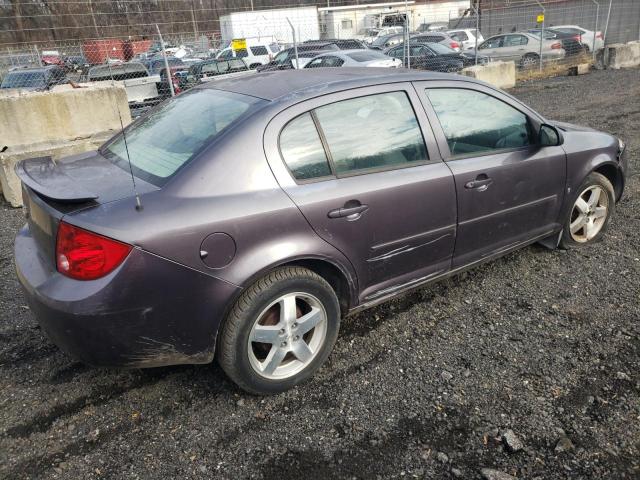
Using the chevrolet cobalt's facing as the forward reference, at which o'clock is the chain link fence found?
The chain link fence is roughly at 10 o'clock from the chevrolet cobalt.

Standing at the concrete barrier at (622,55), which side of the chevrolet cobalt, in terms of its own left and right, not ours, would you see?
front

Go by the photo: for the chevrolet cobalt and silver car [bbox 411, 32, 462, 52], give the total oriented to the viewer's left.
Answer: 1

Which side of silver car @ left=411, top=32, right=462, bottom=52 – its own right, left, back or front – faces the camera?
left

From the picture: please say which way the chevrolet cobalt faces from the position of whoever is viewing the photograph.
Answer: facing away from the viewer and to the right of the viewer

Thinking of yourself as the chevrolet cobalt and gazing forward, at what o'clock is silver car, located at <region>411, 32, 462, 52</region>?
The silver car is roughly at 11 o'clock from the chevrolet cobalt.

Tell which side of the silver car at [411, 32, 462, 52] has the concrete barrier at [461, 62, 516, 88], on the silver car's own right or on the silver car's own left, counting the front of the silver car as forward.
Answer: on the silver car's own left

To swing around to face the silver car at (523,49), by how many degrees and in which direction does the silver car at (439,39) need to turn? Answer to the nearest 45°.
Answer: approximately 135° to its left

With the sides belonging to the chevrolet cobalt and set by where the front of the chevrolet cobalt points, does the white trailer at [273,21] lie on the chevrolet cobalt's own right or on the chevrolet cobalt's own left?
on the chevrolet cobalt's own left

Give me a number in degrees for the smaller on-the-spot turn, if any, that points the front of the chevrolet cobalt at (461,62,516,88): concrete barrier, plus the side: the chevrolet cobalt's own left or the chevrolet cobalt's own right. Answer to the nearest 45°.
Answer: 0° — it already faces it

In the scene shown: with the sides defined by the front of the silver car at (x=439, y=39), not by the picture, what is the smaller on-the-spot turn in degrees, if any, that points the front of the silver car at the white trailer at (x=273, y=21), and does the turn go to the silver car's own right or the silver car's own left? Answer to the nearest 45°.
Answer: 0° — it already faces it

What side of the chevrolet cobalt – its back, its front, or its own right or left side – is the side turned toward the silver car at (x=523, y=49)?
front
